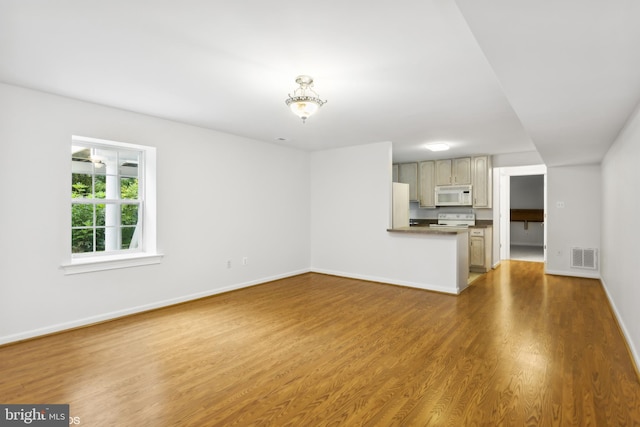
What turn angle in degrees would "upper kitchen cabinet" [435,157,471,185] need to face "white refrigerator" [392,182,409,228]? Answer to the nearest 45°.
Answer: approximately 45° to its right

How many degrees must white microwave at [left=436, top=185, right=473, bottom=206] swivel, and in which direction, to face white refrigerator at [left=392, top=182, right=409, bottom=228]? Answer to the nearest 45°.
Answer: approximately 45° to its right

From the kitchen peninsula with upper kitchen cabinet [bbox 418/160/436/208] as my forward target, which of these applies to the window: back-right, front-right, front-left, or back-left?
back-left

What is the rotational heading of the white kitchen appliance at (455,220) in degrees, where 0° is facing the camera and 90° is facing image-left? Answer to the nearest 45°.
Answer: approximately 0°

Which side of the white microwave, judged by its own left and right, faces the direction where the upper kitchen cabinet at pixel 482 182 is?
left

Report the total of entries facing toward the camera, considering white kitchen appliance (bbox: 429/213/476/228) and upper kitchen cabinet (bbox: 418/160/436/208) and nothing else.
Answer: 2
